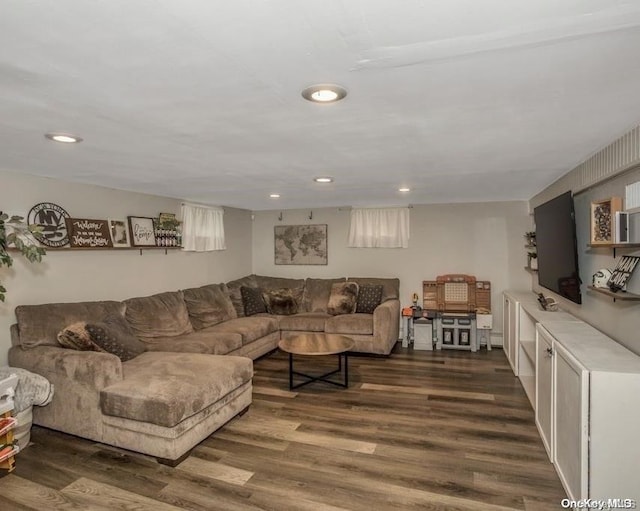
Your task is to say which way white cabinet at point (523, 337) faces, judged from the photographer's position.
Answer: facing to the left of the viewer

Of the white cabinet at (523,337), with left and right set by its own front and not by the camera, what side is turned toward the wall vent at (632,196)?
left

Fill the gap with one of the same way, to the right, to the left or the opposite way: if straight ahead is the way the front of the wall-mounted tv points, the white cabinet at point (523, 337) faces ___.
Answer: the same way

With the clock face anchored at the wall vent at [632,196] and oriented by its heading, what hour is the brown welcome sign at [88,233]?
The brown welcome sign is roughly at 1 o'clock from the wall vent.

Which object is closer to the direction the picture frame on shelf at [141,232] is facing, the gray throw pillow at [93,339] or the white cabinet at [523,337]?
the white cabinet

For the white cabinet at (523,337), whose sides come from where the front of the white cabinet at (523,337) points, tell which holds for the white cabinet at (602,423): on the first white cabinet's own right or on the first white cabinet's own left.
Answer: on the first white cabinet's own left

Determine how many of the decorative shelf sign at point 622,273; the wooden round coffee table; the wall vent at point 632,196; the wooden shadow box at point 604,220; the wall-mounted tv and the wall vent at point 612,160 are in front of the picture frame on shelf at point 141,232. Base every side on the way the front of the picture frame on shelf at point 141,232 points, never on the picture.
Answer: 6

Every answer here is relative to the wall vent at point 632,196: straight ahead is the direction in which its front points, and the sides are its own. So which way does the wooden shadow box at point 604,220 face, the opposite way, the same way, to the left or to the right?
the same way

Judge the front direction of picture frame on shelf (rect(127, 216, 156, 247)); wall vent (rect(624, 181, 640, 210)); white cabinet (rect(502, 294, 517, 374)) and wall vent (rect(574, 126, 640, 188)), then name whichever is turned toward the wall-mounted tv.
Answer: the picture frame on shelf

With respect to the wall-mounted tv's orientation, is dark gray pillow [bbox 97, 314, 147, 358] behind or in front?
in front

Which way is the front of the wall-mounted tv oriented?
to the viewer's left

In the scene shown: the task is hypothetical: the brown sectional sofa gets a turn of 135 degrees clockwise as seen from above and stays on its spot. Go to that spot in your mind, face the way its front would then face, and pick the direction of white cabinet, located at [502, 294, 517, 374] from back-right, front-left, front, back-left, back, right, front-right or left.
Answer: back

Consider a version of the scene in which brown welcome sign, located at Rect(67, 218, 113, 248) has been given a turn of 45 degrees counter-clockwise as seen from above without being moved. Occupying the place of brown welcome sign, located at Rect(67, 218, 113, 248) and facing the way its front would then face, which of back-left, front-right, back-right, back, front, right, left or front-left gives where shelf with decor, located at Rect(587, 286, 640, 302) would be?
front

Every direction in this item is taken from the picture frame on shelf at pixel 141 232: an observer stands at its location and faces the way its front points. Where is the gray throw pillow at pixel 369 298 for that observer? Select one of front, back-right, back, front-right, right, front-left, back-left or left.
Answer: front-left

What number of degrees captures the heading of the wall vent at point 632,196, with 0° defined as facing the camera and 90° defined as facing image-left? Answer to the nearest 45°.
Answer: approximately 45°

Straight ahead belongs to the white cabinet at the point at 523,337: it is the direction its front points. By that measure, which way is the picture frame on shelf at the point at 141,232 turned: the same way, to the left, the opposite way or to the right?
the opposite way

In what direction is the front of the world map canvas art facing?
toward the camera

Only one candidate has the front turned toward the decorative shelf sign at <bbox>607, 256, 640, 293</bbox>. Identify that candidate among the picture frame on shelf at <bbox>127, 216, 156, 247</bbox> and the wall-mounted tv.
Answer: the picture frame on shelf

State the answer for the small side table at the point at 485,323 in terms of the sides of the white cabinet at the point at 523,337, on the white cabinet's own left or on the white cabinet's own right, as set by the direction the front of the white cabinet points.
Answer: on the white cabinet's own right
